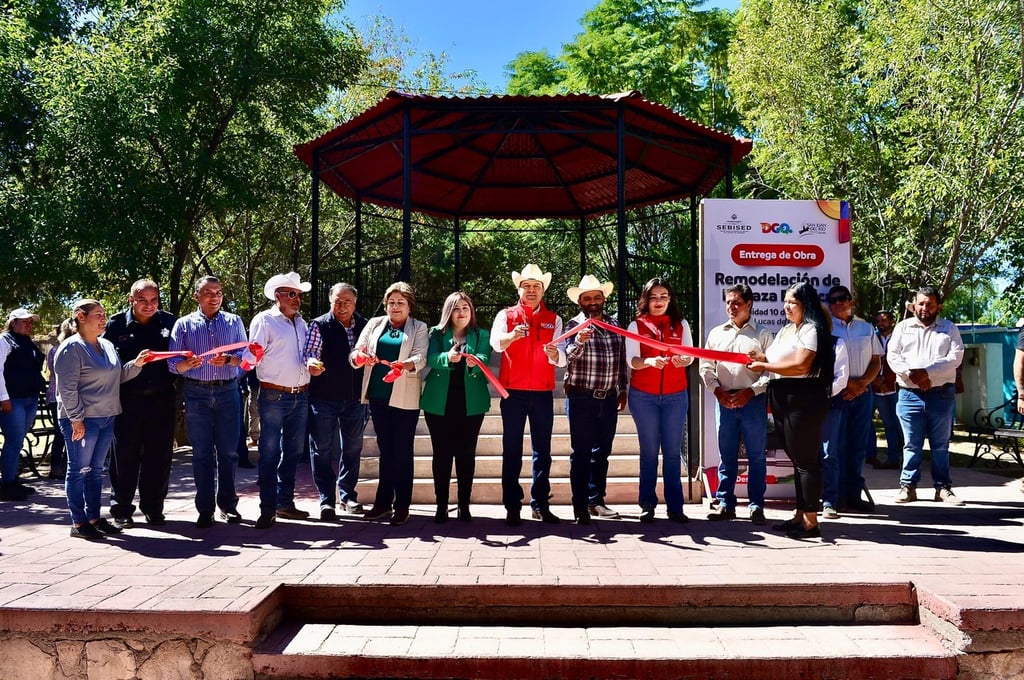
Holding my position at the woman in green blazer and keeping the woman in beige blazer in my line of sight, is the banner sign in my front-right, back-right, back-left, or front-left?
back-right

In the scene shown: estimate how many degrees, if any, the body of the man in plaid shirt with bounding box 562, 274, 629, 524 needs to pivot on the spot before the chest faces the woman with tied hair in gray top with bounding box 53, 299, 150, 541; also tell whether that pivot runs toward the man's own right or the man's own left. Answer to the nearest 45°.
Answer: approximately 90° to the man's own right

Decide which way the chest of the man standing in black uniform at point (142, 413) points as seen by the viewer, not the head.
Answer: toward the camera

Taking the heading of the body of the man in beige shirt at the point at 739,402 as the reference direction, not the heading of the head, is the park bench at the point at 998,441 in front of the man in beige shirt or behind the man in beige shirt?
behind

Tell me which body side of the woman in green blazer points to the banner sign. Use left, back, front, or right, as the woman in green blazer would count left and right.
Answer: left

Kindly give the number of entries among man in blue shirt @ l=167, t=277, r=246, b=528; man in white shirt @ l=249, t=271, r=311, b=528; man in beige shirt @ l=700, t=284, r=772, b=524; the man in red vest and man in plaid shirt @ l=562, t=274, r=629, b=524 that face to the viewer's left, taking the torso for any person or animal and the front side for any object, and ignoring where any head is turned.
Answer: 0

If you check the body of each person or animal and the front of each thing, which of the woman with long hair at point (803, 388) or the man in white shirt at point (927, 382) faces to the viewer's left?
the woman with long hair

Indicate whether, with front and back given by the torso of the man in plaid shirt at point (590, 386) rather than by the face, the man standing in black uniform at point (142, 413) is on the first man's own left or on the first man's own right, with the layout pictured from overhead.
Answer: on the first man's own right

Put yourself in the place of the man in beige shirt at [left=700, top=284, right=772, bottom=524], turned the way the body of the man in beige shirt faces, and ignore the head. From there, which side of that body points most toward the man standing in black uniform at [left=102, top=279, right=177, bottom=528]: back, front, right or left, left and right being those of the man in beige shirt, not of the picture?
right

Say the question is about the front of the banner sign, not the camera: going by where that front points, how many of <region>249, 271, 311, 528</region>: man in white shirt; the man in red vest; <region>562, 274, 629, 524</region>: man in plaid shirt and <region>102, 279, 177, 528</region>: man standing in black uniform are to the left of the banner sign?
0

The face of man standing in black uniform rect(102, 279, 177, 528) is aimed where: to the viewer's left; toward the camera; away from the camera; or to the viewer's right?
toward the camera

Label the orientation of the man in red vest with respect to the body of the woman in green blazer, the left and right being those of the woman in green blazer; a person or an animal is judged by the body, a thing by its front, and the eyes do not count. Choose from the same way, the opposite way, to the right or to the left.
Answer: the same way

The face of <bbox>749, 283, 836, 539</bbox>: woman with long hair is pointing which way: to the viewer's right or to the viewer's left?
to the viewer's left

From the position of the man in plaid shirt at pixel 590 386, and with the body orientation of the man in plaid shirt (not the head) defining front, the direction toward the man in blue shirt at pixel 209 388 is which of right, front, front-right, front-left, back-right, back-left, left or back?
right

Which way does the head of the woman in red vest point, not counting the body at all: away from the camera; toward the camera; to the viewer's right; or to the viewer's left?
toward the camera

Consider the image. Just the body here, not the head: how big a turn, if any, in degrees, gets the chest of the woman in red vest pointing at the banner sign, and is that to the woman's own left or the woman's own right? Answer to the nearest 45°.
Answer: approximately 135° to the woman's own left

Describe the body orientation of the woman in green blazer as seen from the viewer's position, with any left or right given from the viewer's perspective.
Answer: facing the viewer

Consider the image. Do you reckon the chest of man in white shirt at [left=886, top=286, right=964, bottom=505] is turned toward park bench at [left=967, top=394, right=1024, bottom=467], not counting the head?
no
